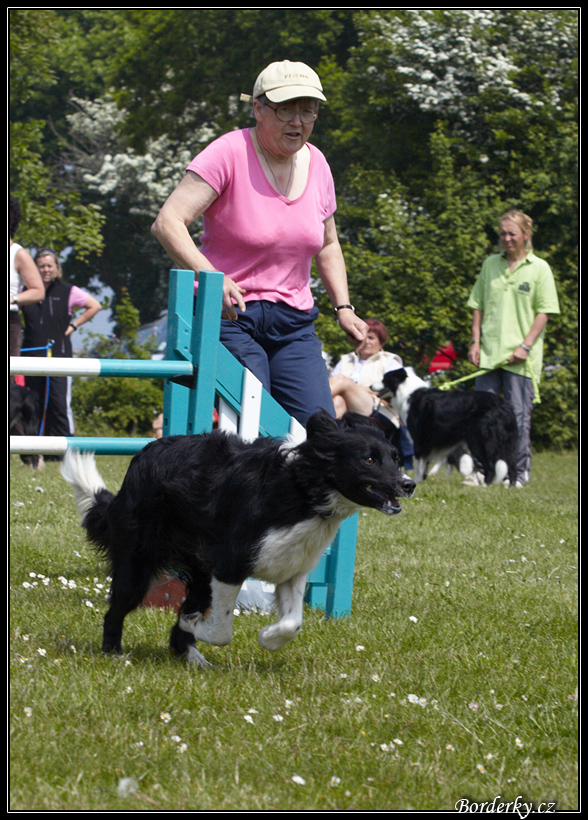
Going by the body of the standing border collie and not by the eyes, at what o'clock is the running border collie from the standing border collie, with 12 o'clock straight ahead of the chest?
The running border collie is roughly at 9 o'clock from the standing border collie.

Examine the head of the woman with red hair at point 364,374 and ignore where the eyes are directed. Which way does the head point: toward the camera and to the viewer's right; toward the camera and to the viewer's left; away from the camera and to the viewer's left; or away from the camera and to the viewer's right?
toward the camera and to the viewer's left

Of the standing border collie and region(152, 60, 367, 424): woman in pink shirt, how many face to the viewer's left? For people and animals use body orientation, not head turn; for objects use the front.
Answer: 1

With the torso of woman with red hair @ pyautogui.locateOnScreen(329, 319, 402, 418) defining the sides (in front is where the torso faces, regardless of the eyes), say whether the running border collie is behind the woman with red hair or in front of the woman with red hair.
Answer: in front

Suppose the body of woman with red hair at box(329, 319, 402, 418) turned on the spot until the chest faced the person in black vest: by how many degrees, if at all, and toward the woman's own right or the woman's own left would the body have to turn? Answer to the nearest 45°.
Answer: approximately 45° to the woman's own right

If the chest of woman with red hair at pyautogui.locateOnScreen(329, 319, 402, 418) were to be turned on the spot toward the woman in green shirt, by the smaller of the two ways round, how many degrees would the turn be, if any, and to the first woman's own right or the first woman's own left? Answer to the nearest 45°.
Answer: approximately 90° to the first woman's own left

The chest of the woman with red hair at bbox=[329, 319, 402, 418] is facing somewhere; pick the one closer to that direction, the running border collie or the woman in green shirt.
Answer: the running border collie

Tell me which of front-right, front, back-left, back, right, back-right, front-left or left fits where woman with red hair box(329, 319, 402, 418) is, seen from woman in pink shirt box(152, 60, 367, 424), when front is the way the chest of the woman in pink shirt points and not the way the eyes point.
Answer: back-left

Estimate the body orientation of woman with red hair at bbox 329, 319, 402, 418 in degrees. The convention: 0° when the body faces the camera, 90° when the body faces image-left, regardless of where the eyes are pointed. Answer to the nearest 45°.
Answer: approximately 45°

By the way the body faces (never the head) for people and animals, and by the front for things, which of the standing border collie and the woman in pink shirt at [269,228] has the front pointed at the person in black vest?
the standing border collie

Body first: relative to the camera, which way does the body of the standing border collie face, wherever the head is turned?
to the viewer's left
